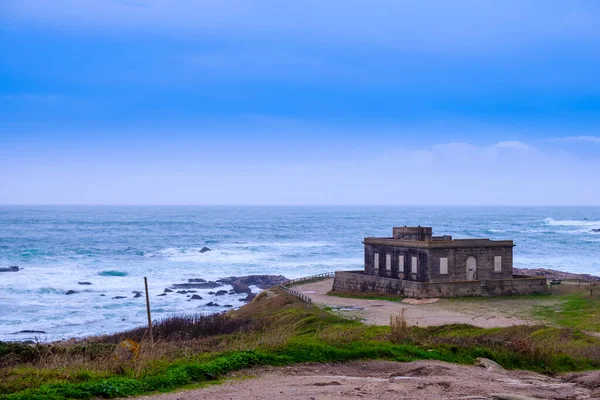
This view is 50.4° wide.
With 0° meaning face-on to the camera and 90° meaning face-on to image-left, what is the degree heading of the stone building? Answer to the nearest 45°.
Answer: approximately 315°
